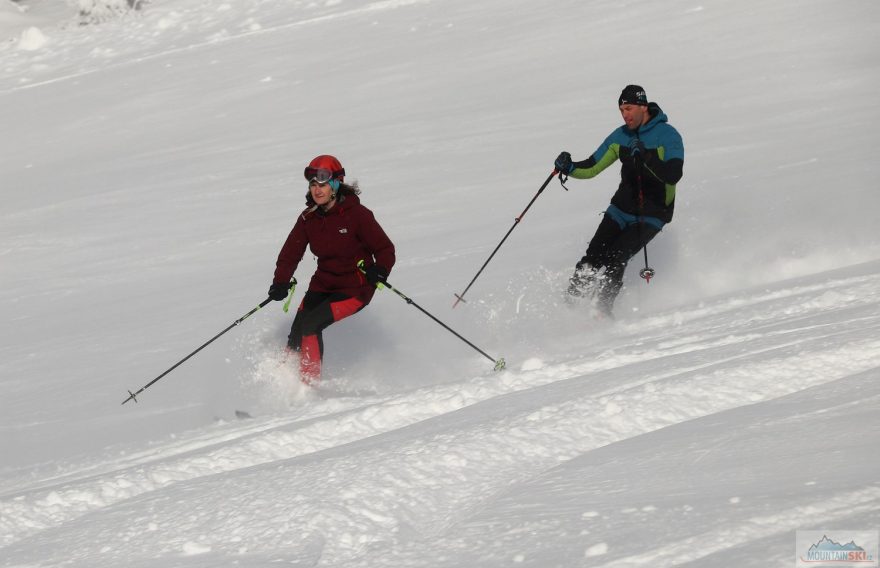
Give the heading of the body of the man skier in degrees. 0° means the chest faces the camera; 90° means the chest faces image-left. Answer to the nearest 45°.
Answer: approximately 45°
